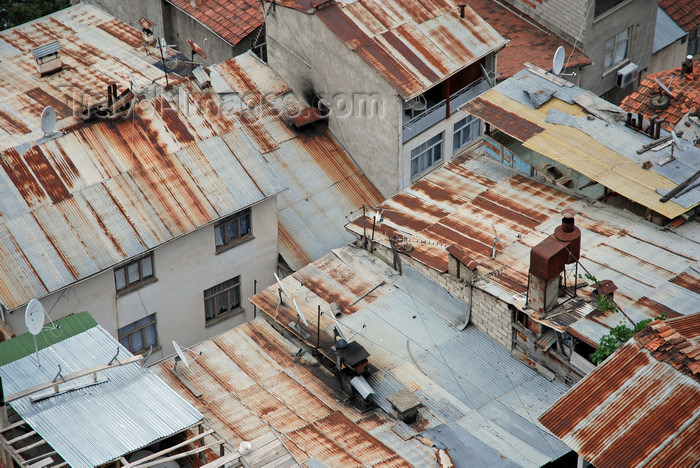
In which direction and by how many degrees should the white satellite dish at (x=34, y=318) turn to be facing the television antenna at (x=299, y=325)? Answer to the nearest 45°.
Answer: approximately 45° to its left

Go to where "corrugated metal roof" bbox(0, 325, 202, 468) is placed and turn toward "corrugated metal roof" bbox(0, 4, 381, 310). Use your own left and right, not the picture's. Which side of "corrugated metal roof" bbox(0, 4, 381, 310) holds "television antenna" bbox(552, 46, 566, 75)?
right

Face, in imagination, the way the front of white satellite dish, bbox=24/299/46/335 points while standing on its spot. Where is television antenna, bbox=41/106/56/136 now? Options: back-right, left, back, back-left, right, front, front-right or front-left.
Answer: back-left

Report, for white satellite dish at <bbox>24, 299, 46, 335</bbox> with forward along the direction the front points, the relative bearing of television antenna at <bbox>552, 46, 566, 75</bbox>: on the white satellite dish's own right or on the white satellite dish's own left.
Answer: on the white satellite dish's own left

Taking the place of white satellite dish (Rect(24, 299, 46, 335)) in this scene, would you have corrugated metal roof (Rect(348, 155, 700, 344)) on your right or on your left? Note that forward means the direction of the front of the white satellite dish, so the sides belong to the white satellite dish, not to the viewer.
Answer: on your left

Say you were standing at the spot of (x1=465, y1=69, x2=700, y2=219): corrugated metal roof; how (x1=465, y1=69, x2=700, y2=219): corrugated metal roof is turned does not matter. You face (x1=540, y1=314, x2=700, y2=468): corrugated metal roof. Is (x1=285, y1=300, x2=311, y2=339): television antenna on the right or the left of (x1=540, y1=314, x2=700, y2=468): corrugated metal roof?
right
